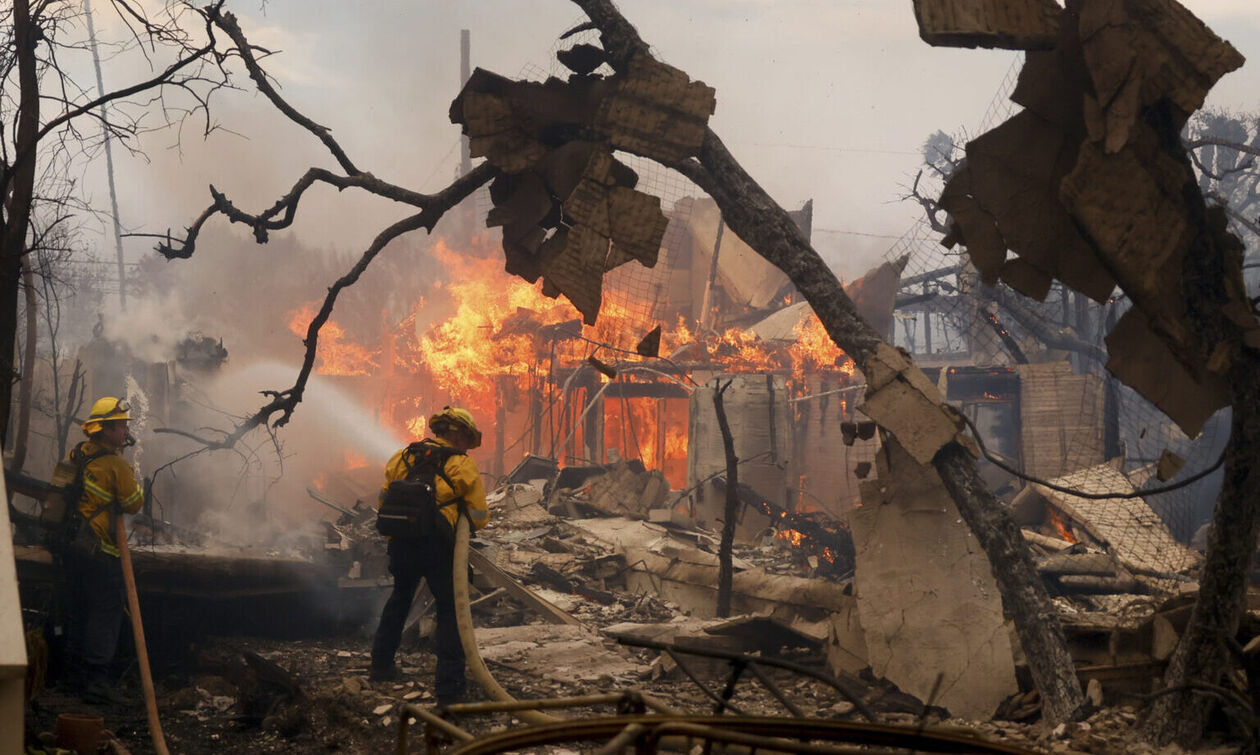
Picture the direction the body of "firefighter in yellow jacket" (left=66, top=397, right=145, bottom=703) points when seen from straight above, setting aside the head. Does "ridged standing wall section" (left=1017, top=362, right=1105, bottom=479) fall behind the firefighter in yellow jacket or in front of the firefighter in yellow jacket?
in front

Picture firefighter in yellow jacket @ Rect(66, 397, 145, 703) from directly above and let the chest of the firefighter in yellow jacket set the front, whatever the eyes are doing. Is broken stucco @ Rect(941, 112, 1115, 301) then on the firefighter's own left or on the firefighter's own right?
on the firefighter's own right

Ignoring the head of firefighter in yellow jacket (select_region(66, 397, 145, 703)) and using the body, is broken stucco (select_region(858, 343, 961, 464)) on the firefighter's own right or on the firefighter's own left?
on the firefighter's own right

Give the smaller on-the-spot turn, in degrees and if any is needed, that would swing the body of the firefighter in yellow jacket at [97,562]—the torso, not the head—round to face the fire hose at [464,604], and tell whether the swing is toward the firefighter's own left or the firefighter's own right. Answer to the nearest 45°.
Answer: approximately 45° to the firefighter's own right

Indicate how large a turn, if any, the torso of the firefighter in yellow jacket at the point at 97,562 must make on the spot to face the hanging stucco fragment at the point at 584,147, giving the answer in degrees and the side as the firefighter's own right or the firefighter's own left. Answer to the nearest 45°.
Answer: approximately 45° to the firefighter's own right

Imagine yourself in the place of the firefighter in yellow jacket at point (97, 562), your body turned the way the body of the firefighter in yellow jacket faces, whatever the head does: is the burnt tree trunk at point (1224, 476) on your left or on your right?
on your right

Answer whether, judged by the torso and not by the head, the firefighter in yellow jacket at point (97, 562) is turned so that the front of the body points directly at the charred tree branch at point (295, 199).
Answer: no

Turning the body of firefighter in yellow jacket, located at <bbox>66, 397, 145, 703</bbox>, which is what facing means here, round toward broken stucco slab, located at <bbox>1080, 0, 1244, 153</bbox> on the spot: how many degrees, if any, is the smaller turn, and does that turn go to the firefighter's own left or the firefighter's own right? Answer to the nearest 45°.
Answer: approximately 45° to the firefighter's own right

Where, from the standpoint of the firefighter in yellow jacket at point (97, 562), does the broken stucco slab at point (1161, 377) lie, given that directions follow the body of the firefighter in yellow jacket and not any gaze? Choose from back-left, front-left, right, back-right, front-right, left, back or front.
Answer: front-right

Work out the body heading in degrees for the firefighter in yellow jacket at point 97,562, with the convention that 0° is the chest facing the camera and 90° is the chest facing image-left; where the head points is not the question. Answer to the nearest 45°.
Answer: approximately 270°

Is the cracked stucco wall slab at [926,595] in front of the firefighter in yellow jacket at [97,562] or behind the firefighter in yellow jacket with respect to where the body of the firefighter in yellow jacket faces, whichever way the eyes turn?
in front
